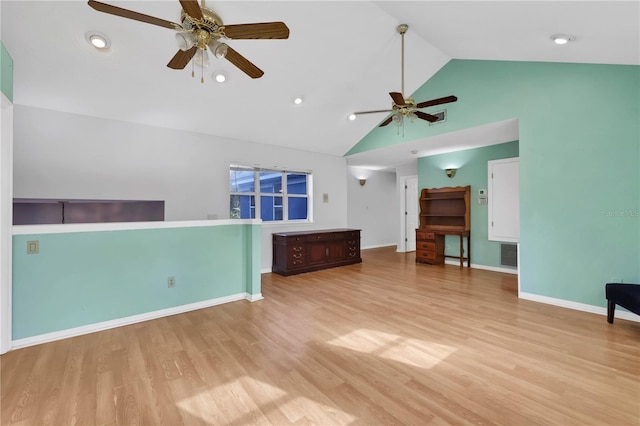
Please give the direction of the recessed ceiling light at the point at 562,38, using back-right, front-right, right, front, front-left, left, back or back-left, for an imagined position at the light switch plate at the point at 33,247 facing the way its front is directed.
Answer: front-left

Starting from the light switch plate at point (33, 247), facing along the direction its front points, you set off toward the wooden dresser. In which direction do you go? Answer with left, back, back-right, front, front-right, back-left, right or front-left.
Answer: left

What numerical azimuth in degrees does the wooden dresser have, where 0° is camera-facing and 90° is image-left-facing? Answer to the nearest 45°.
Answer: approximately 315°

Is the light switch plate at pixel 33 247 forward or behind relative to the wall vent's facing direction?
forward

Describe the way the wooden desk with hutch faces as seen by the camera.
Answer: facing the viewer and to the left of the viewer

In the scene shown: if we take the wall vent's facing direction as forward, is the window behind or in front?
in front

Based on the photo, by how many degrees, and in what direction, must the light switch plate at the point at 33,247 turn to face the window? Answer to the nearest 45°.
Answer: approximately 90° to its left

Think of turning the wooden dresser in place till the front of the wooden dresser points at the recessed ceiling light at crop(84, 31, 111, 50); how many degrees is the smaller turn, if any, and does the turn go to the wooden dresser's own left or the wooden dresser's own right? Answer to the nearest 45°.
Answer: approximately 90° to the wooden dresser's own right

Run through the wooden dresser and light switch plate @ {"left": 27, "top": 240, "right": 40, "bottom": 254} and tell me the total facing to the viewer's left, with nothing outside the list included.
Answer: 0

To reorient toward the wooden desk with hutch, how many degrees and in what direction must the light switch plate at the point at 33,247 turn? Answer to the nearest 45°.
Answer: approximately 90° to its left

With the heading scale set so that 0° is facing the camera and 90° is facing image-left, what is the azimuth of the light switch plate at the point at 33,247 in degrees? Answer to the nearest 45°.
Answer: approximately 0°

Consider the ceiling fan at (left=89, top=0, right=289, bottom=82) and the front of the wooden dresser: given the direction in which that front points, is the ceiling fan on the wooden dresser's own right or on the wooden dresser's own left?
on the wooden dresser's own right
